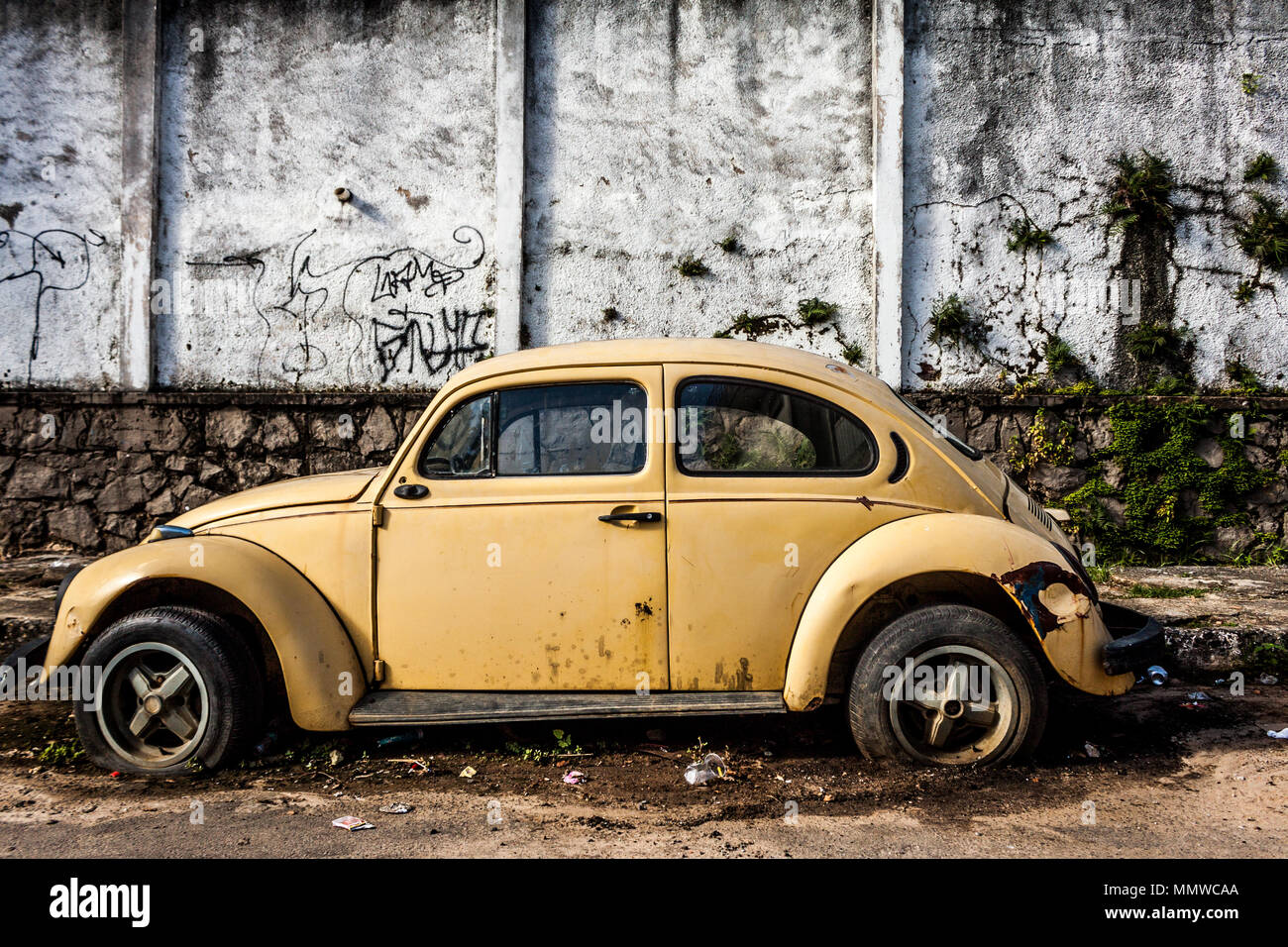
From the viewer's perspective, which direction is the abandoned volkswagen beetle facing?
to the viewer's left

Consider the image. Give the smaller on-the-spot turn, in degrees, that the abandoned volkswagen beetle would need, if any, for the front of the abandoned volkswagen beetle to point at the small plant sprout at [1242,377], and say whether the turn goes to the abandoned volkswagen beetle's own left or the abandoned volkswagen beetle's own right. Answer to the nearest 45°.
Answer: approximately 135° to the abandoned volkswagen beetle's own right

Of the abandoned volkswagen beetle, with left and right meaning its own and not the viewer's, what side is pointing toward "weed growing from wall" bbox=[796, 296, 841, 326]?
right

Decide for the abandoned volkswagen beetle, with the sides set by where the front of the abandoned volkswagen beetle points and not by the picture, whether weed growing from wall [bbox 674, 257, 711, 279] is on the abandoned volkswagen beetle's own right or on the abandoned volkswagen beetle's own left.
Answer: on the abandoned volkswagen beetle's own right

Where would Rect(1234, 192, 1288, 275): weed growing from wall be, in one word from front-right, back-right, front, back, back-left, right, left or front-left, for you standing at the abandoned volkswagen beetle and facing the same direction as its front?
back-right

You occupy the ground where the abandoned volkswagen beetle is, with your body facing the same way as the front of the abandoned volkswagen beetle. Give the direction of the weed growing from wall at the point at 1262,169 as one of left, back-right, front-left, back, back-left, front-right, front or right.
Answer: back-right

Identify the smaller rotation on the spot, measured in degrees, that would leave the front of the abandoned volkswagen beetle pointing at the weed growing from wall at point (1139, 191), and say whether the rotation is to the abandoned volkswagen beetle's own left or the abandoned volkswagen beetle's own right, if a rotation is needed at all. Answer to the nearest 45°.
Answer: approximately 135° to the abandoned volkswagen beetle's own right

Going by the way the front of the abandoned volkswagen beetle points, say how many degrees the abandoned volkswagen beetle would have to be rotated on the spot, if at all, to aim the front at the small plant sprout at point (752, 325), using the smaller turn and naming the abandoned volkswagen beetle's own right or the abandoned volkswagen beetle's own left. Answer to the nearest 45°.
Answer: approximately 90° to the abandoned volkswagen beetle's own right

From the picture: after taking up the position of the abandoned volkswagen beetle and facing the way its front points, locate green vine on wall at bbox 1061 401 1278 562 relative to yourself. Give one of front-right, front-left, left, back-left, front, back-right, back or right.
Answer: back-right
